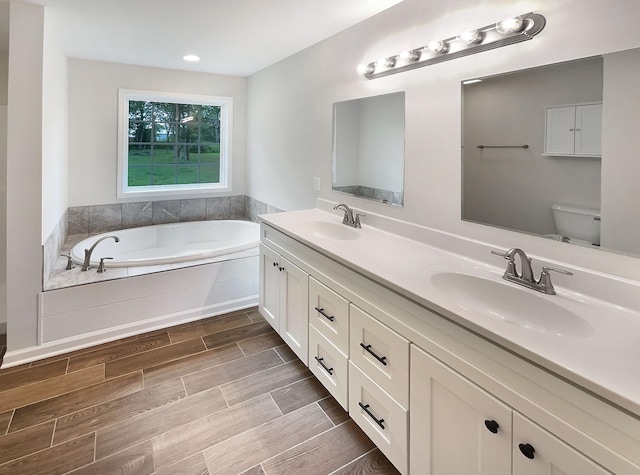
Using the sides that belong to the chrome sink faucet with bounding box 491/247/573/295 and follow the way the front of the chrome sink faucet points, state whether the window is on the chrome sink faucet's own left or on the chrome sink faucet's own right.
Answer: on the chrome sink faucet's own right

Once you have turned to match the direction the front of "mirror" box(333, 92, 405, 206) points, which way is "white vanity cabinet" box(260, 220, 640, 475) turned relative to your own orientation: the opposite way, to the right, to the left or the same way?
the same way

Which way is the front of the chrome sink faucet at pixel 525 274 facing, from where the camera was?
facing the viewer and to the left of the viewer

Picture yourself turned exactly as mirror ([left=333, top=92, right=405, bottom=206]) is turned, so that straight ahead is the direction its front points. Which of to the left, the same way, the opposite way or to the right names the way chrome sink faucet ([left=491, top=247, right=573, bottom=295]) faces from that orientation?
the same way

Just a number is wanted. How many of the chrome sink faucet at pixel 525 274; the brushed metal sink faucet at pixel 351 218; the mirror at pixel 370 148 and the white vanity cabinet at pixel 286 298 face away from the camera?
0

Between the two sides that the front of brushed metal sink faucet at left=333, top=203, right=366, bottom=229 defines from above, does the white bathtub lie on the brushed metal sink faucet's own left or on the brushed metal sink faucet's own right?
on the brushed metal sink faucet's own right

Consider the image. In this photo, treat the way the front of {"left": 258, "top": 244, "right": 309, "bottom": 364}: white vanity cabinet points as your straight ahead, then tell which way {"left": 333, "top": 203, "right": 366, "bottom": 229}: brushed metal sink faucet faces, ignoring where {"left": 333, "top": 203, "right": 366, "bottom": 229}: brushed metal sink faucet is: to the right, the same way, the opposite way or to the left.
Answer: the same way
